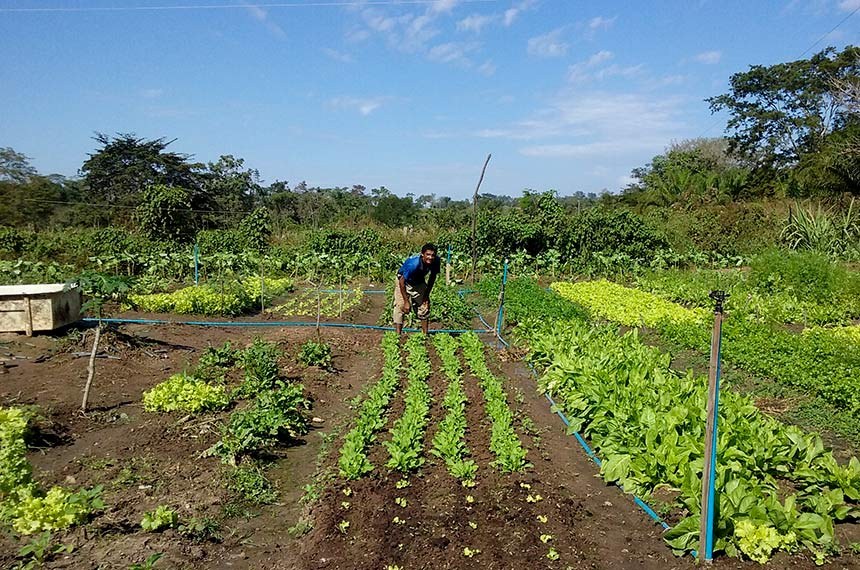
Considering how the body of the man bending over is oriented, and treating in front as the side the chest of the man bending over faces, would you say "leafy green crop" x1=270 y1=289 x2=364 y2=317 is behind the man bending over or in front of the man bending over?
behind

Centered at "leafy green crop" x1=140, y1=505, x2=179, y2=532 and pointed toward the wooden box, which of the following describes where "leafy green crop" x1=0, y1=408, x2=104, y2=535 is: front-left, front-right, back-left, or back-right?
front-left

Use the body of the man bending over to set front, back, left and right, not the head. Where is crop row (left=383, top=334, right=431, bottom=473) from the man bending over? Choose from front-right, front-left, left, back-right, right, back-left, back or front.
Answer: front-right

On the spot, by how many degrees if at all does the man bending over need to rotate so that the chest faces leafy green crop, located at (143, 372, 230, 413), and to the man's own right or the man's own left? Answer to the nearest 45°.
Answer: approximately 90° to the man's own right

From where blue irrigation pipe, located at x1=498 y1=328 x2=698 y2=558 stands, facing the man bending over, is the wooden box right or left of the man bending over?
left

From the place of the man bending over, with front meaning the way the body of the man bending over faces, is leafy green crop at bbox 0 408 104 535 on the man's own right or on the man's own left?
on the man's own right

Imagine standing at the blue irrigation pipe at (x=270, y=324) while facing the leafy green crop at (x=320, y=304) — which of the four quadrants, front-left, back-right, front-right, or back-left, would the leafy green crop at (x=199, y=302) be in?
front-left

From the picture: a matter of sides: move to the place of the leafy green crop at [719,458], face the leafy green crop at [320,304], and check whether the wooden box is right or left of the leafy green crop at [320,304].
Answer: left

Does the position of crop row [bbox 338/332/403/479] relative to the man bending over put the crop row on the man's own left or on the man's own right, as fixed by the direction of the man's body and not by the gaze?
on the man's own right

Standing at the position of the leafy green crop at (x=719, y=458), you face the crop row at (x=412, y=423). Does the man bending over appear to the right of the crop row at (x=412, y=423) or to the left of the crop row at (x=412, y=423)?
right

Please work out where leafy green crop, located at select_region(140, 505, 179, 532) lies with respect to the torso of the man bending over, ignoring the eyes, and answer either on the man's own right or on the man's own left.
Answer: on the man's own right

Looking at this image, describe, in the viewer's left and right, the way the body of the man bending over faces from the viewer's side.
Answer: facing the viewer and to the right of the viewer

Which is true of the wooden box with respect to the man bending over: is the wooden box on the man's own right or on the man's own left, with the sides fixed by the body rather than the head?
on the man's own right
